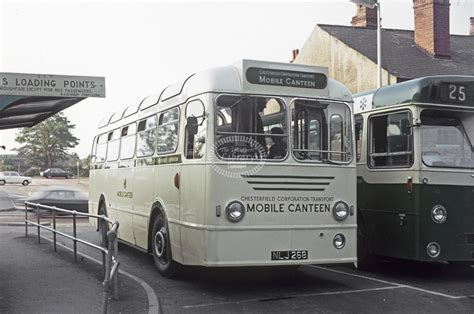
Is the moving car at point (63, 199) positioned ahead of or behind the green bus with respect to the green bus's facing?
behind

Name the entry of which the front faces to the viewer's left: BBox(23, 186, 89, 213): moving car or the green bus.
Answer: the moving car

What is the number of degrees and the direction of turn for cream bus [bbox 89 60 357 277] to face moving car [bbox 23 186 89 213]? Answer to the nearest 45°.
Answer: approximately 180°

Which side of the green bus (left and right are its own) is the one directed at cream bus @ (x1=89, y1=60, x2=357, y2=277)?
right

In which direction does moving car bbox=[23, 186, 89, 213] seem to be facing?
to the viewer's left

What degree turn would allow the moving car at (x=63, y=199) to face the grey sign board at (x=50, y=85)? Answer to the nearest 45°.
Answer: approximately 90° to its left

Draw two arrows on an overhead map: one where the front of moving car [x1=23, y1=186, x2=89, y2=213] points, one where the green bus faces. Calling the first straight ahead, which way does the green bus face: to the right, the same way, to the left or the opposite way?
to the left

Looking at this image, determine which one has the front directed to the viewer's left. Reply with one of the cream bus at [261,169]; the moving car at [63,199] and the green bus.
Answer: the moving car

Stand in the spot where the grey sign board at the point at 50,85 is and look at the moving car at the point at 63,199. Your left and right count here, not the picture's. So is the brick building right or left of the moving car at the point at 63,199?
right

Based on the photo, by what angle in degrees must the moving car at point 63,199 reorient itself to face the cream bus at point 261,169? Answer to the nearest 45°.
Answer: approximately 90° to its left

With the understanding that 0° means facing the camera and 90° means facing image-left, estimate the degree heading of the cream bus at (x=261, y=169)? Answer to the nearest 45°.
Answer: approximately 315°

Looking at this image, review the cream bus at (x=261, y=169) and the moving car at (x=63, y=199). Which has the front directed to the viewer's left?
the moving car

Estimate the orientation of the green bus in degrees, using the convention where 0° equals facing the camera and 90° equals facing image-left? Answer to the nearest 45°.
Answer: approximately 315°

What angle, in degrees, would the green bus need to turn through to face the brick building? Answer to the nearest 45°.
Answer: approximately 135° to its left
